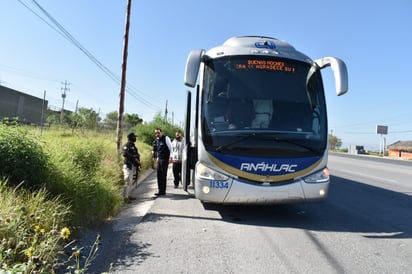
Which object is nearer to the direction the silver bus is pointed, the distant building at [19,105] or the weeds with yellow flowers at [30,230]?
the weeds with yellow flowers

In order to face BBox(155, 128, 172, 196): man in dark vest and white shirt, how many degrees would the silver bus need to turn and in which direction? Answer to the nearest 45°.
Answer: approximately 45° to its right

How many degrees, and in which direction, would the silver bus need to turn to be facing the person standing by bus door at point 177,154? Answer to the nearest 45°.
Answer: approximately 45° to its right

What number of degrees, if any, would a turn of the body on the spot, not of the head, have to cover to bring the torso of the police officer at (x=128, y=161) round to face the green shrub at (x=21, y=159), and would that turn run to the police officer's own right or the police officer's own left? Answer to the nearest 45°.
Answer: approximately 135° to the police officer's own right

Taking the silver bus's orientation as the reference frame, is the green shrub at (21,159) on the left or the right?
on its right

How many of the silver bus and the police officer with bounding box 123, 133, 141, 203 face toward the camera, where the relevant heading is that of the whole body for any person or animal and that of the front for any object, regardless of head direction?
1

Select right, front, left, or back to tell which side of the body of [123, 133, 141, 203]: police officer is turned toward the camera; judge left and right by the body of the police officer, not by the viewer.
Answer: right
